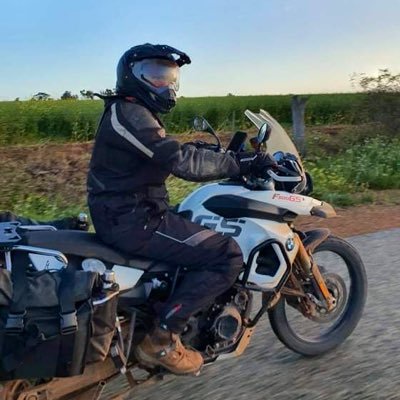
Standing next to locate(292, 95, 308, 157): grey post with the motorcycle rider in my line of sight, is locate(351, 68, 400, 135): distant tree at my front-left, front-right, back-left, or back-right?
back-left

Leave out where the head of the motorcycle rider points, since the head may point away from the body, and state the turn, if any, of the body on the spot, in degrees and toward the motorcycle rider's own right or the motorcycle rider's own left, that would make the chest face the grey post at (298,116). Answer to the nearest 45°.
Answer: approximately 90° to the motorcycle rider's own left

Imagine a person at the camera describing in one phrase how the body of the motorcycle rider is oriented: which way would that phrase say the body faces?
to the viewer's right

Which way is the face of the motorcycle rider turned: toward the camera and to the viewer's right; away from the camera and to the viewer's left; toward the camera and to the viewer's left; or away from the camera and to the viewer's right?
toward the camera and to the viewer's right

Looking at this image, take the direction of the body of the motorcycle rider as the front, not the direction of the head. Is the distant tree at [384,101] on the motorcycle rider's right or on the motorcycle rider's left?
on the motorcycle rider's left
